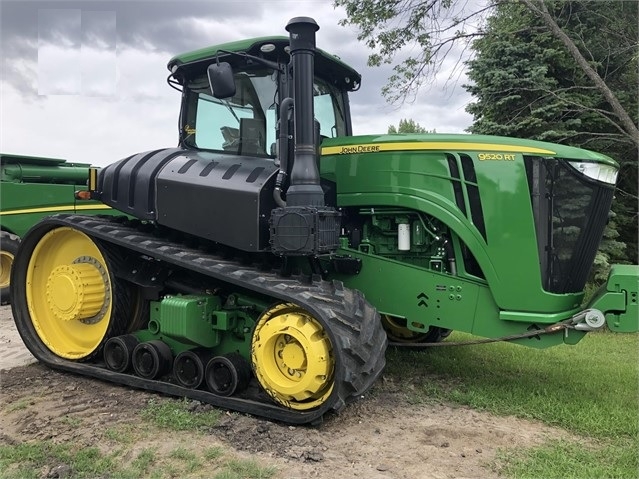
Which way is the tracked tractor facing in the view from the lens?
facing the viewer and to the right of the viewer

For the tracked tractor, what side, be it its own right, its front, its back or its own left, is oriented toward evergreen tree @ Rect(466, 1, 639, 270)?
left

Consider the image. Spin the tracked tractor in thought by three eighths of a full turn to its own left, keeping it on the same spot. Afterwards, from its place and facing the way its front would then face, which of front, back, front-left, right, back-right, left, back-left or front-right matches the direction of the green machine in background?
front-left
